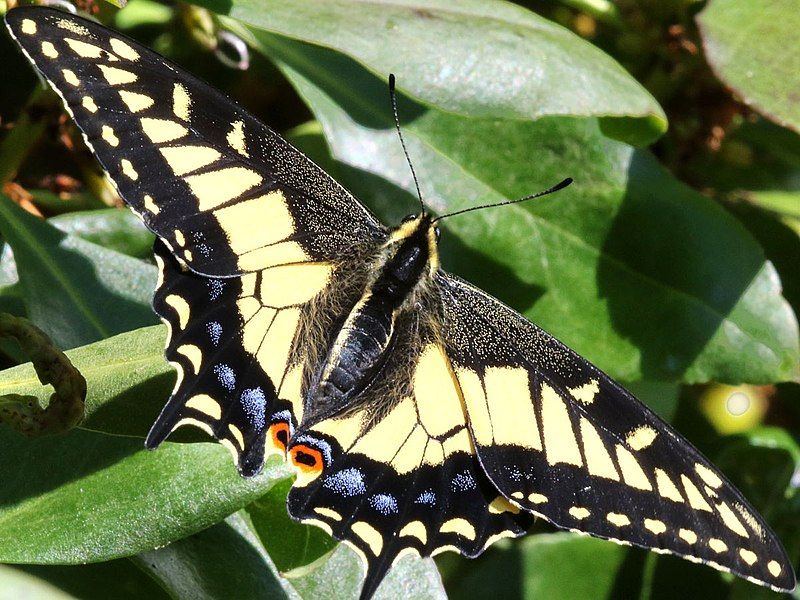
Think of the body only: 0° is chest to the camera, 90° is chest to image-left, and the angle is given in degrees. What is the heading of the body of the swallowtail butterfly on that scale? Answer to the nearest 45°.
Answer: approximately 225°
